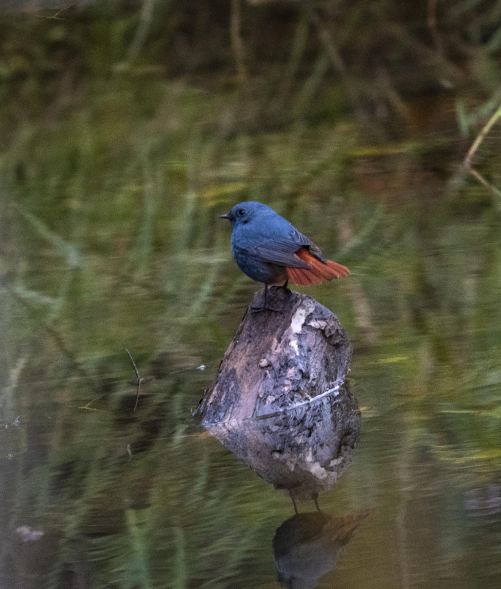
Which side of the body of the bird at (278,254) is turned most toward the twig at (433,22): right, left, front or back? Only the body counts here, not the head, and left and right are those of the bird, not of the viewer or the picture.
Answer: right

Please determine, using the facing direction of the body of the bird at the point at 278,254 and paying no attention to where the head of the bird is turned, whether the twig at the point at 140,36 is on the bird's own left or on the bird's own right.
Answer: on the bird's own right

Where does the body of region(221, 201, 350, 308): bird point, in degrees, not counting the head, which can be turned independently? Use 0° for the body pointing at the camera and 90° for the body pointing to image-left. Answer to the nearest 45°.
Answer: approximately 90°

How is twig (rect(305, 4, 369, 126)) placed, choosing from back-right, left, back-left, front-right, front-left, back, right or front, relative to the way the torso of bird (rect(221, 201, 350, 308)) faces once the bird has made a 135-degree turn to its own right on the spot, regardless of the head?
front-left
